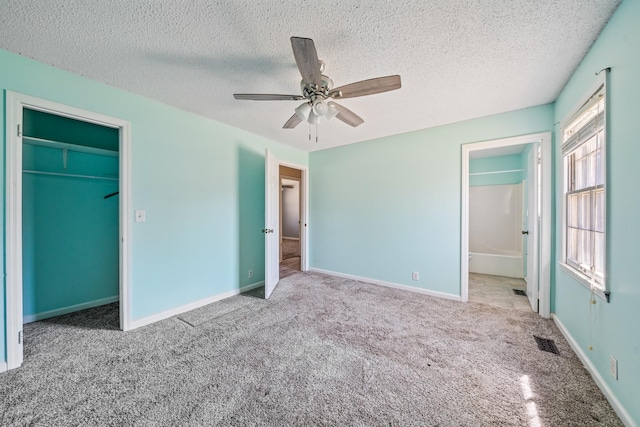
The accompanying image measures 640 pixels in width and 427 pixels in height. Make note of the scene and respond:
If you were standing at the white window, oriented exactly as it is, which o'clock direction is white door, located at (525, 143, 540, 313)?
The white door is roughly at 2 o'clock from the white window.

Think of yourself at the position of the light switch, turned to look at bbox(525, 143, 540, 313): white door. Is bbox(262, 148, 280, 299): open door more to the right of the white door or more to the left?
left

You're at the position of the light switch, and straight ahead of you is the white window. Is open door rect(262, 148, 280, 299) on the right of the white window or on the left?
left

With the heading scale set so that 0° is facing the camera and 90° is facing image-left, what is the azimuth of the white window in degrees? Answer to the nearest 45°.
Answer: approximately 90°

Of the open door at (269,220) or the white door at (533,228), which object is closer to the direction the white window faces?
the open door
